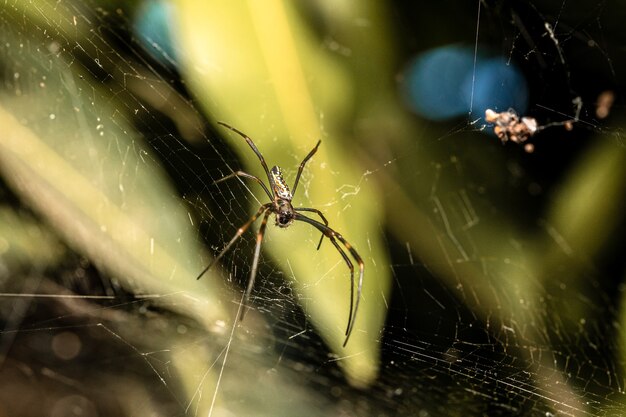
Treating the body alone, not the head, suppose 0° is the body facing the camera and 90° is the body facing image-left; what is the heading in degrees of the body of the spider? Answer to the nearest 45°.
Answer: approximately 0°
